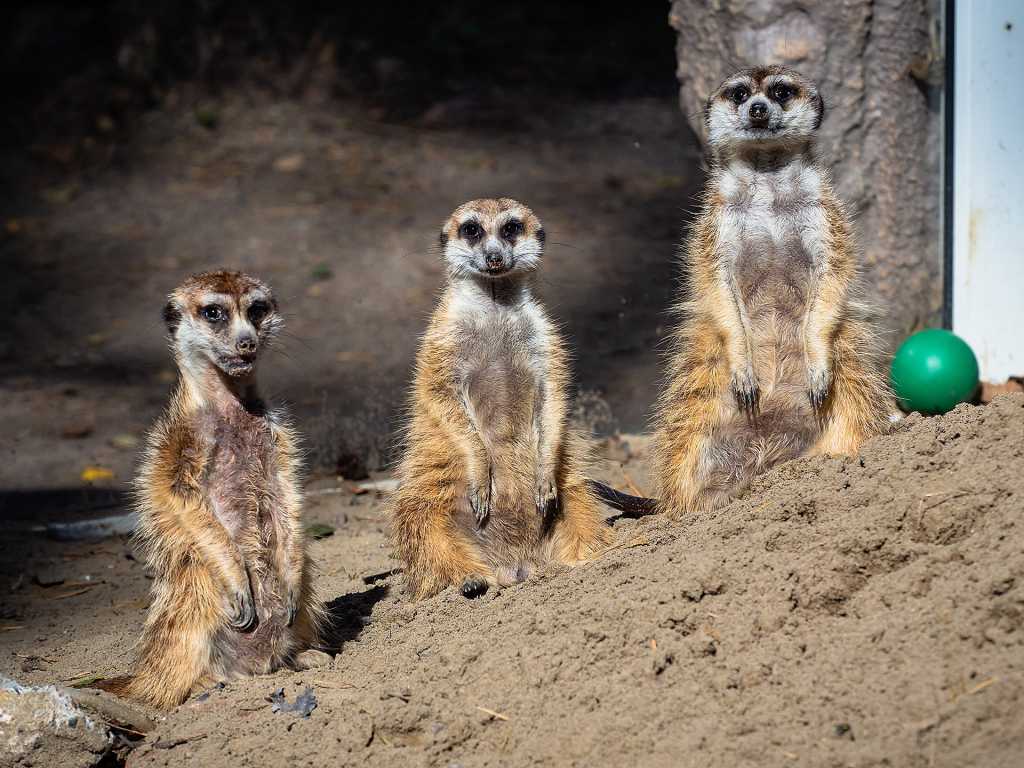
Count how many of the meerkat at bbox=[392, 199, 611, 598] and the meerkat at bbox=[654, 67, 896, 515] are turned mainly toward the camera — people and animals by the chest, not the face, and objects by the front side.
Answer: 2

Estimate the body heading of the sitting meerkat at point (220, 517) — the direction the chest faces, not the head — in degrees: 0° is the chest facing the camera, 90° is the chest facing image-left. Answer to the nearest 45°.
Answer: approximately 315°

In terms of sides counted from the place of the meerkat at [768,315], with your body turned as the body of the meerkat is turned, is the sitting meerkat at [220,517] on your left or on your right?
on your right

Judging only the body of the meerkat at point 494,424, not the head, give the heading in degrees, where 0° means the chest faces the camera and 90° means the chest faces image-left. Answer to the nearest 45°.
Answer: approximately 0°

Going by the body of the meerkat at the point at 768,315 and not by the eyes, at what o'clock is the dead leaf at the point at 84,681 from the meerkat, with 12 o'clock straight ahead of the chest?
The dead leaf is roughly at 2 o'clock from the meerkat.

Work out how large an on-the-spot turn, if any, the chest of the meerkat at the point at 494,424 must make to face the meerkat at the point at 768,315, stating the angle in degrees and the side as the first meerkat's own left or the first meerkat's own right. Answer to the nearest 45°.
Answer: approximately 90° to the first meerkat's own left
